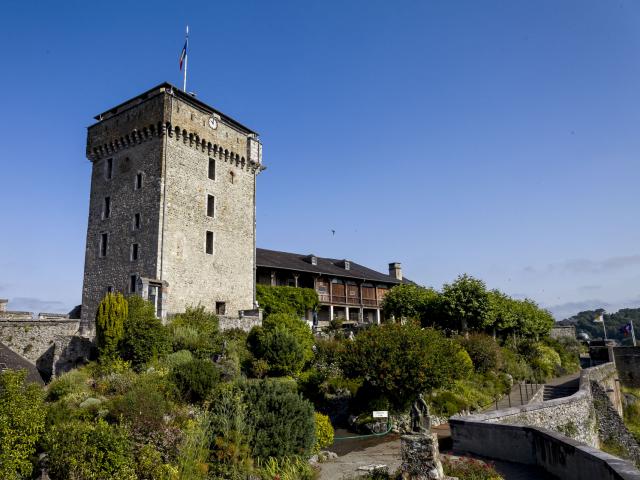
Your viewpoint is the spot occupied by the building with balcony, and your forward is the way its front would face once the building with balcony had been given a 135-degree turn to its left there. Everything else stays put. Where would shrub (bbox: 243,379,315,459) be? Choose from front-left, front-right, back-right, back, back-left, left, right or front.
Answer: back

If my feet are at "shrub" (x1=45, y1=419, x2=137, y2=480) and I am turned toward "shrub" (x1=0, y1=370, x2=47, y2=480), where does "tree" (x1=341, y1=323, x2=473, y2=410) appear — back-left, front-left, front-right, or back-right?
back-right

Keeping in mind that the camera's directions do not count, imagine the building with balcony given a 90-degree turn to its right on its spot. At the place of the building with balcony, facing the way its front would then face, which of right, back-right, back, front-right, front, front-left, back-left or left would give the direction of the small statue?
front-left

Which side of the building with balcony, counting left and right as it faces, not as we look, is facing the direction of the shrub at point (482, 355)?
front

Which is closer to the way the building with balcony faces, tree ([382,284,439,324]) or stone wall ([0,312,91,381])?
the tree

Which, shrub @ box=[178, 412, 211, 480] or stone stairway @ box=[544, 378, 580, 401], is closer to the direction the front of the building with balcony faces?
the stone stairway

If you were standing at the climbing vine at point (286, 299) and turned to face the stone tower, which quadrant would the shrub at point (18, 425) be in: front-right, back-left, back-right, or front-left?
front-left

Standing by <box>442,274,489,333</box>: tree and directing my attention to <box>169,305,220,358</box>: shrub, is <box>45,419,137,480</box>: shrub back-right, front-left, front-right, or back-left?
front-left

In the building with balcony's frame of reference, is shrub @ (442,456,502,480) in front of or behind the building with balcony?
in front

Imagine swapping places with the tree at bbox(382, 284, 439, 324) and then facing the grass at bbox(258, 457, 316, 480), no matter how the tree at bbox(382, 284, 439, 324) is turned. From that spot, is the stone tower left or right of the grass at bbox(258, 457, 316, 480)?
right

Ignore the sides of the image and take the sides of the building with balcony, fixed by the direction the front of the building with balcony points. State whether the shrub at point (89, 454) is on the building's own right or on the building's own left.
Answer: on the building's own right

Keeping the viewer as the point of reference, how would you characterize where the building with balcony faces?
facing the viewer and to the right of the viewer

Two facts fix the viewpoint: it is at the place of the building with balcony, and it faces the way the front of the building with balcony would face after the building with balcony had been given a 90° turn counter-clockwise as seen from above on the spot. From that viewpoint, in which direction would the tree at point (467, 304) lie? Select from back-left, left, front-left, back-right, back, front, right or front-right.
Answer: right

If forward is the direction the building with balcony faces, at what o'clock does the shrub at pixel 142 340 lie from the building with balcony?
The shrub is roughly at 2 o'clock from the building with balcony.

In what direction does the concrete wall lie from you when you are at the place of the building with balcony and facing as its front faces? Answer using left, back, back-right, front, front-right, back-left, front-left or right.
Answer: front-right

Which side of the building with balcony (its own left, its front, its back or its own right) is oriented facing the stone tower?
right

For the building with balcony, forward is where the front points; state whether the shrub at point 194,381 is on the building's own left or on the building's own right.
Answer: on the building's own right
